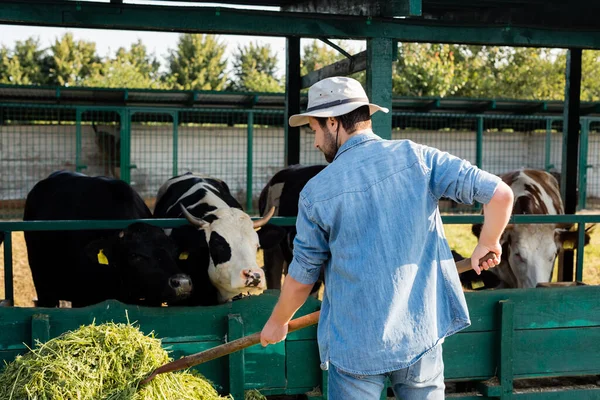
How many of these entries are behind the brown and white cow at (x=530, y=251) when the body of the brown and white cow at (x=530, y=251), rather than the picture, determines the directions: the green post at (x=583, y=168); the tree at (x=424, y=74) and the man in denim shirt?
2

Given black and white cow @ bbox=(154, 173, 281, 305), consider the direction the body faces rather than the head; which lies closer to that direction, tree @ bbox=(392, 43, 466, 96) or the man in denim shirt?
the man in denim shirt

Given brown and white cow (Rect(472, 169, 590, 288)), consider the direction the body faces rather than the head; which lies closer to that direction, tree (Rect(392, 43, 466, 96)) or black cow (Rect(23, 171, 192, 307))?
the black cow

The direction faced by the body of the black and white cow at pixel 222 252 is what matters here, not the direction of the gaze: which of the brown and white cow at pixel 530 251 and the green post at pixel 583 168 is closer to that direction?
the brown and white cow

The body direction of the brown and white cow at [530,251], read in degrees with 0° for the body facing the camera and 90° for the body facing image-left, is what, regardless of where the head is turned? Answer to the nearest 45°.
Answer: approximately 0°

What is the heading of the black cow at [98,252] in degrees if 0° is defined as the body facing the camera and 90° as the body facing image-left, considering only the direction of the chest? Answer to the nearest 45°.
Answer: approximately 315°

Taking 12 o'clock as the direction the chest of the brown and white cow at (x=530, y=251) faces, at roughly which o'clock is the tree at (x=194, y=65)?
The tree is roughly at 5 o'clock from the brown and white cow.

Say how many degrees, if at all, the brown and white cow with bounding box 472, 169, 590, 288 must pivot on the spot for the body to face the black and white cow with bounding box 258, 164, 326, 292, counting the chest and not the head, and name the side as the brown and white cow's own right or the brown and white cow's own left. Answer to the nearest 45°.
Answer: approximately 90° to the brown and white cow's own right

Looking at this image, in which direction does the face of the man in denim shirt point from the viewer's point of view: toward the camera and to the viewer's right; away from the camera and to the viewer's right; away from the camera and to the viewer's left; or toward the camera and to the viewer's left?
away from the camera and to the viewer's left
